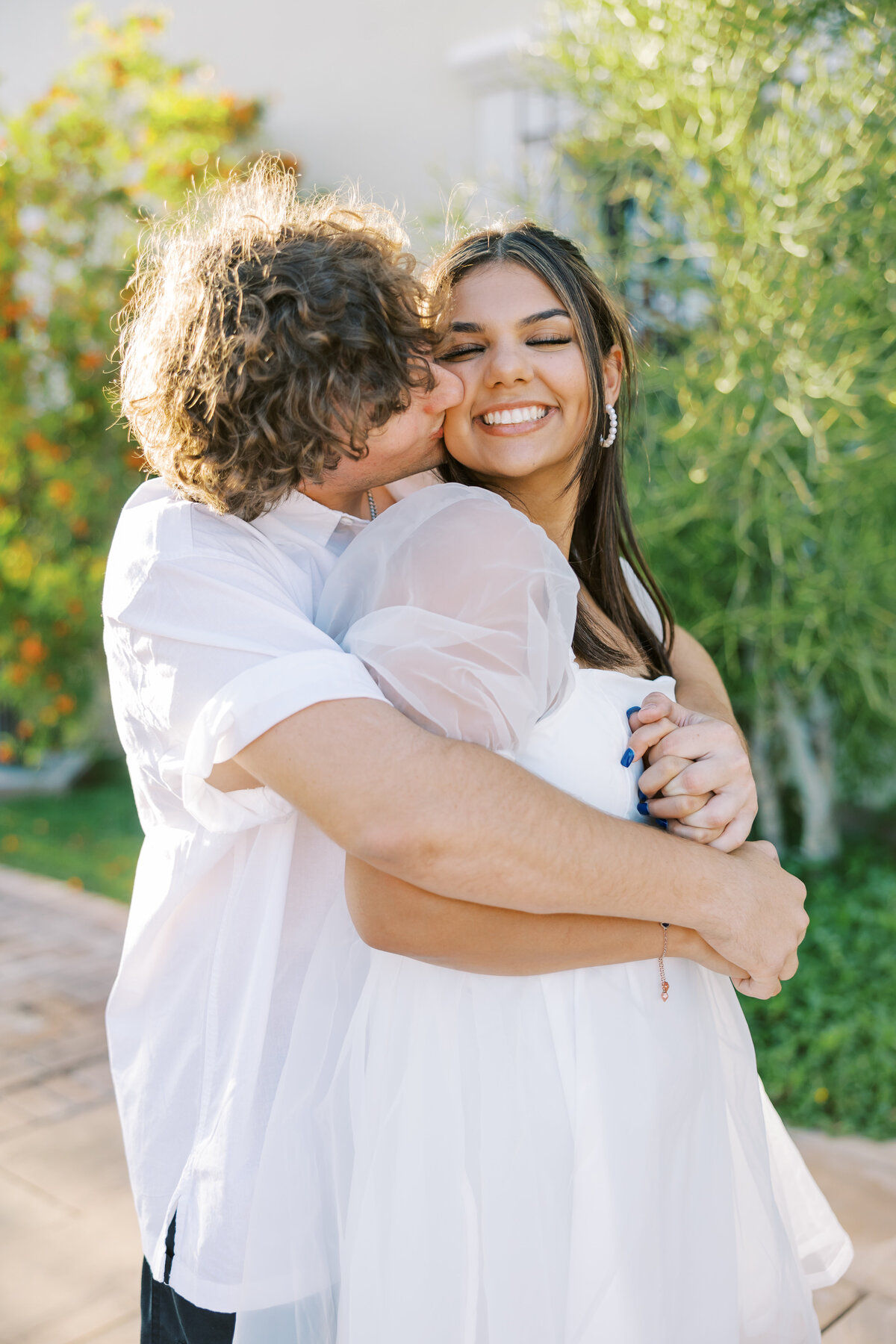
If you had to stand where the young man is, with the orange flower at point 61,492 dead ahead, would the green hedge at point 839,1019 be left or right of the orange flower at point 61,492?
right

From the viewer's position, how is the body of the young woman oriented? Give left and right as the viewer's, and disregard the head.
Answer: facing the viewer and to the right of the viewer

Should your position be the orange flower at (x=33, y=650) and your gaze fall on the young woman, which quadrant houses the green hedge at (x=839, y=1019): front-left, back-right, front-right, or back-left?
front-left

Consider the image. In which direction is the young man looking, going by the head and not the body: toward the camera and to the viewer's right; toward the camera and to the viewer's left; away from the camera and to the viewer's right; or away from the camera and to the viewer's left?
away from the camera and to the viewer's right

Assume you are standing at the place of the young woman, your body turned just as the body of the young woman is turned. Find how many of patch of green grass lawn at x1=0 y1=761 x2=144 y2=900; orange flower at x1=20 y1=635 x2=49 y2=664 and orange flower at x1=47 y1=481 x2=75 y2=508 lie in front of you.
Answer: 0

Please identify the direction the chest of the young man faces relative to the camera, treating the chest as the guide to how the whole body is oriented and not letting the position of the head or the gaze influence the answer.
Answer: to the viewer's right

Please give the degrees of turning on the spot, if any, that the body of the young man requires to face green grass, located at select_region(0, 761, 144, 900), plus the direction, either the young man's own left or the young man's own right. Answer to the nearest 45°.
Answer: approximately 90° to the young man's own left
